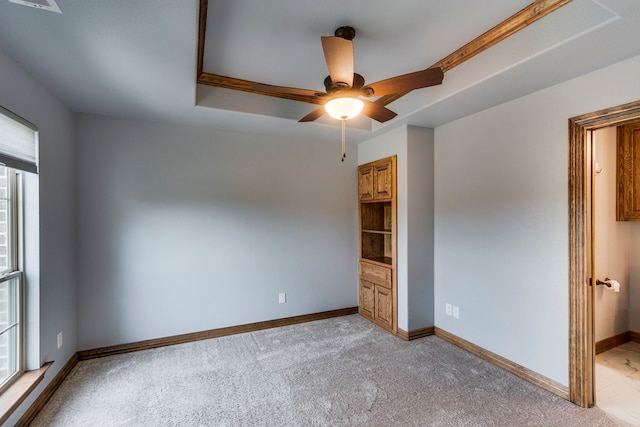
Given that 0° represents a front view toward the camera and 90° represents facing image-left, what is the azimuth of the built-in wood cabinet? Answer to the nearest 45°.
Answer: approximately 45°

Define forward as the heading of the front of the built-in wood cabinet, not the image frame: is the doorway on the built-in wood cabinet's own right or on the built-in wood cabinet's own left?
on the built-in wood cabinet's own left

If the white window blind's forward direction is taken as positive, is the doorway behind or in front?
in front

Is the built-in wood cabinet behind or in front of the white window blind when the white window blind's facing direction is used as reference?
in front

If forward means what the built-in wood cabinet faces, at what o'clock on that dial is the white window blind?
The white window blind is roughly at 12 o'clock from the built-in wood cabinet.

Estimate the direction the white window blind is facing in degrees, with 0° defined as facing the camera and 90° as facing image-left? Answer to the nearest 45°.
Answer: approximately 315°
